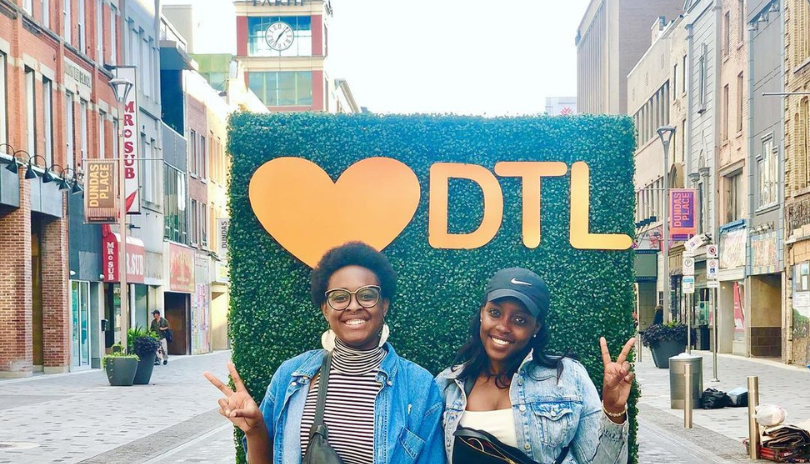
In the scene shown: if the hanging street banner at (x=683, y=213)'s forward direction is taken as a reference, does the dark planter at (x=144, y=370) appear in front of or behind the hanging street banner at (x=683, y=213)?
in front

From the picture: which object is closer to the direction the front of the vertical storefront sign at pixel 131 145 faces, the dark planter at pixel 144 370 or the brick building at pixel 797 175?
the dark planter

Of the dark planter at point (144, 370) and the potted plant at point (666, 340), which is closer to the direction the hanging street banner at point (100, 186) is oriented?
the dark planter

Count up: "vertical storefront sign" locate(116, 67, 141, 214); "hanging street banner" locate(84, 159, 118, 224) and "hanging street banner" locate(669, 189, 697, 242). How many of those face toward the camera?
3

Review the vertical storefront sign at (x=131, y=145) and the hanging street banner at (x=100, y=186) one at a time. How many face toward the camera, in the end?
2

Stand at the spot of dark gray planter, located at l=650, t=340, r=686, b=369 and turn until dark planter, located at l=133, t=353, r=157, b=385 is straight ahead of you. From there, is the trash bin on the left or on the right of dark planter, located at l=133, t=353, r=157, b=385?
left

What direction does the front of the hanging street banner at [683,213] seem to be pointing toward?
toward the camera

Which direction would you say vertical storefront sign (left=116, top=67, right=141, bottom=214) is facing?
toward the camera

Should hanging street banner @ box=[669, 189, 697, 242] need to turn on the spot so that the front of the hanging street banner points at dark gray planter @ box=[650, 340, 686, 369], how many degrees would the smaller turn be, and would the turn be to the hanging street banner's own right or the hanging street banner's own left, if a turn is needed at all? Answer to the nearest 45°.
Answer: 0° — it already faces it
